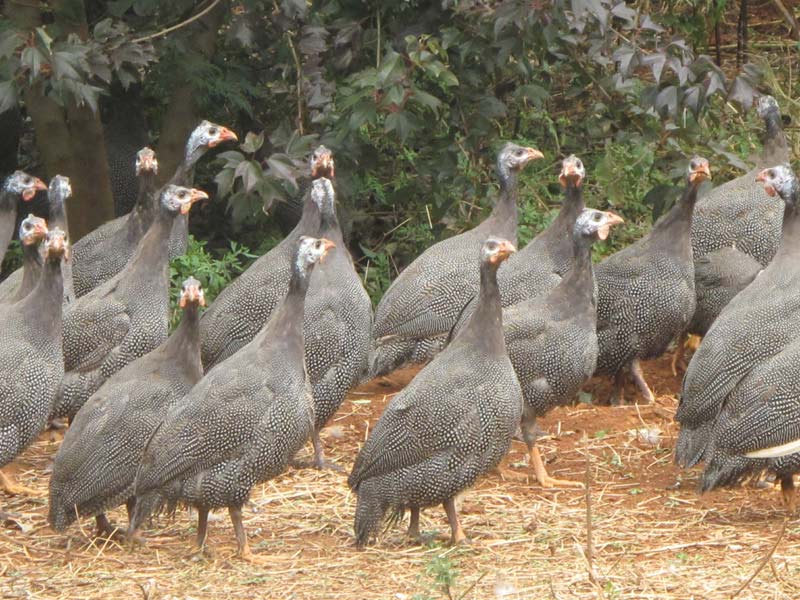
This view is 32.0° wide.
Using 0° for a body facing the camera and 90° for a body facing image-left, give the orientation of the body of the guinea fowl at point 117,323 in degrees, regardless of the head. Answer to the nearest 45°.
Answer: approximately 270°

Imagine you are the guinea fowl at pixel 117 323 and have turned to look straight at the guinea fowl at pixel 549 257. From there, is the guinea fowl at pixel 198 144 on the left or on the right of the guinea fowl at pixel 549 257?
left

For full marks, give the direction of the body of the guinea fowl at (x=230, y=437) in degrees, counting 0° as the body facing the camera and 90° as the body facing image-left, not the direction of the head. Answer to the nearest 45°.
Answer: approximately 270°

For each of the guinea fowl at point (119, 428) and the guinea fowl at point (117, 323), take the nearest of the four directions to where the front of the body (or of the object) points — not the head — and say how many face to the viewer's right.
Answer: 2

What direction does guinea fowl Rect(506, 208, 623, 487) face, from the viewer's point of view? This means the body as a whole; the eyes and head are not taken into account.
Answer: to the viewer's right

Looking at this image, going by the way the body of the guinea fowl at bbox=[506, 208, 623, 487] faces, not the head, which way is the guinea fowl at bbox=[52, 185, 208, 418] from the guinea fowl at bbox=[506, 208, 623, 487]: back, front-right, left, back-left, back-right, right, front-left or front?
back

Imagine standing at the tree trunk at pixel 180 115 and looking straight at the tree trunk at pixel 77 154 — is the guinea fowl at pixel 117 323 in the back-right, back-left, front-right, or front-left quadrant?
front-left

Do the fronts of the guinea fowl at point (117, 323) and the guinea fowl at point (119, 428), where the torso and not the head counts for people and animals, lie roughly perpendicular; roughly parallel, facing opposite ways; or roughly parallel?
roughly parallel

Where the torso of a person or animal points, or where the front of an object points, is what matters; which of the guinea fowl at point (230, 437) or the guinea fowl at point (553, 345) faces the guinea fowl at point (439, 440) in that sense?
the guinea fowl at point (230, 437)

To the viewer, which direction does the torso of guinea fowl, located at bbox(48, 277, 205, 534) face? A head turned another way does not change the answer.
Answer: to the viewer's right

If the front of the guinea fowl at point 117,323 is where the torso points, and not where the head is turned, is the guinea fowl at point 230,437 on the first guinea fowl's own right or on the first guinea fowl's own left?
on the first guinea fowl's own right

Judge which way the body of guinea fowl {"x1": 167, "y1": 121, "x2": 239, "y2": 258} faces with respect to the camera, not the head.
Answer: to the viewer's right

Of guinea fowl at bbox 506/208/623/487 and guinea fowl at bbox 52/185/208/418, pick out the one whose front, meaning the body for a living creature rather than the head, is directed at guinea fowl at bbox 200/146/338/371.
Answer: guinea fowl at bbox 52/185/208/418
